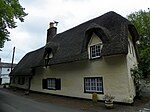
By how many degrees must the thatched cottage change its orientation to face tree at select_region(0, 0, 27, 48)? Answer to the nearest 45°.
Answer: approximately 45° to its right

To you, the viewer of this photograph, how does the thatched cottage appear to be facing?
facing the viewer and to the left of the viewer

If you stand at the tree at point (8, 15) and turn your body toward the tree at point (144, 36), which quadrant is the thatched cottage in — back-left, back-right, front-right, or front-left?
front-right

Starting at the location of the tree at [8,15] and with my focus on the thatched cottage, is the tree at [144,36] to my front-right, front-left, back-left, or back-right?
front-left

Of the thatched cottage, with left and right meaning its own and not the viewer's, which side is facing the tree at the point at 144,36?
back
